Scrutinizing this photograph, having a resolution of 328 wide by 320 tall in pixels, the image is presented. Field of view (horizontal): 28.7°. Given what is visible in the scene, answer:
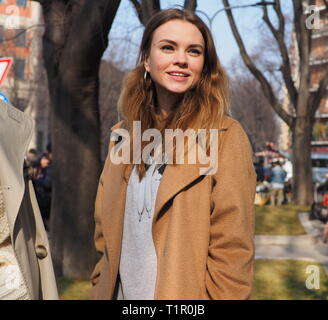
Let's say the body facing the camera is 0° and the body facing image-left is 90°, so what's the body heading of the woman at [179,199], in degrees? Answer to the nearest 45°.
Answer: approximately 45°

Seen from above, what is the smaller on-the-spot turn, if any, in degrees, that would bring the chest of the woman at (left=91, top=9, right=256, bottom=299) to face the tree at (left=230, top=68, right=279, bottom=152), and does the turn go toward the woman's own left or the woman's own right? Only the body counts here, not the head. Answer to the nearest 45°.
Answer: approximately 135° to the woman's own right

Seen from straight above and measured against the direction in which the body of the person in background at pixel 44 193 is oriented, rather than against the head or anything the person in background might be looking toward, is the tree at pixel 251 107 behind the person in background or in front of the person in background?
behind

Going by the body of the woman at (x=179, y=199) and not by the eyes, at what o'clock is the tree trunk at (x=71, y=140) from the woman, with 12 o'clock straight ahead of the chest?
The tree trunk is roughly at 4 o'clock from the woman.

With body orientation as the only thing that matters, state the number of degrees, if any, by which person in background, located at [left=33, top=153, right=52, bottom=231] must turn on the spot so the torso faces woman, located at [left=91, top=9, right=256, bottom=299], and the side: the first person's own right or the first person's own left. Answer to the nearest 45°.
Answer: approximately 45° to the first person's own left

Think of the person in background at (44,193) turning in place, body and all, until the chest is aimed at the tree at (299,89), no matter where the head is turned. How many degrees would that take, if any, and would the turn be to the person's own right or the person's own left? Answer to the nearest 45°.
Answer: approximately 180°

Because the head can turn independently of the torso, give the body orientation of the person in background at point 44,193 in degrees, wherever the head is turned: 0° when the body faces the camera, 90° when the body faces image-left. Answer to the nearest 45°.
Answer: approximately 45°

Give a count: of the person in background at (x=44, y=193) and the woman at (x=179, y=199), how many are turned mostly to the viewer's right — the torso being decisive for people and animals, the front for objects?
0

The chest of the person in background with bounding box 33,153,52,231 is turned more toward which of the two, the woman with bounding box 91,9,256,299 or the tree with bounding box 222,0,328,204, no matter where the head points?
the woman
